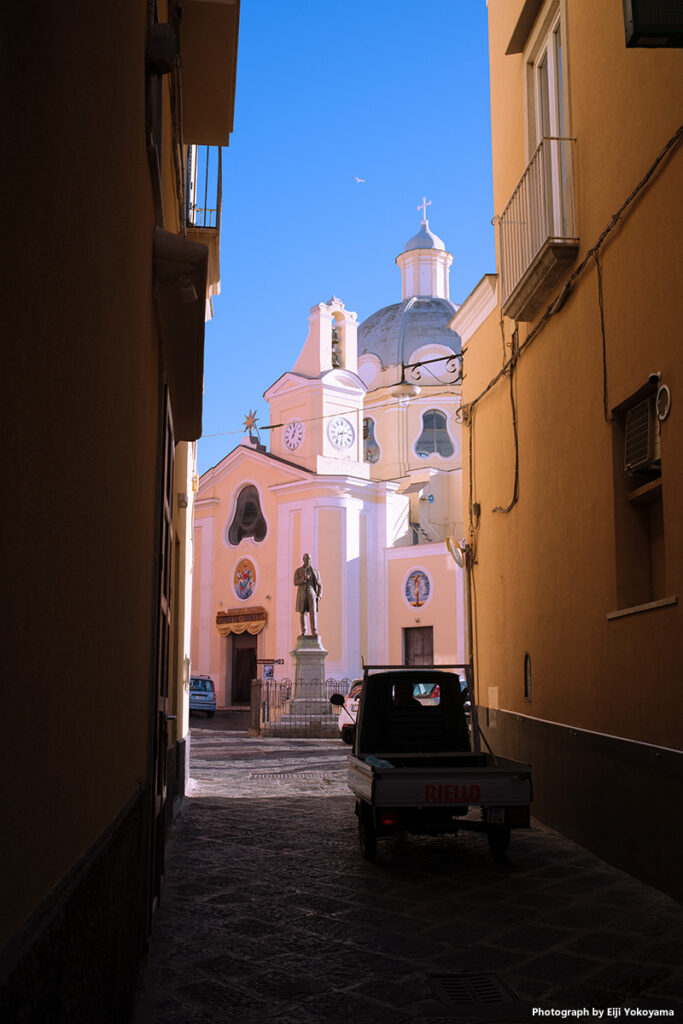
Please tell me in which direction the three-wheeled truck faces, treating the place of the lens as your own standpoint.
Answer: facing away from the viewer

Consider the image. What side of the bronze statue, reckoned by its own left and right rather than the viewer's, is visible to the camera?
front

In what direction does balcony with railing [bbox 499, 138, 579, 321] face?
to the viewer's left

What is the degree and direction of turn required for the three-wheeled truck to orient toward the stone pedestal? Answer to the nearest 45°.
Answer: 0° — it already faces it

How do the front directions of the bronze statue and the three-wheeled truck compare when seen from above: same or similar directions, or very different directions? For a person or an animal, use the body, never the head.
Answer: very different directions

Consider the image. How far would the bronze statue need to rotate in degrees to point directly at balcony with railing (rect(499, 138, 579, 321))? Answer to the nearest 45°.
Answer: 0° — it already faces it

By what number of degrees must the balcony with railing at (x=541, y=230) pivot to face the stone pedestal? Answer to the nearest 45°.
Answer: approximately 90° to its right

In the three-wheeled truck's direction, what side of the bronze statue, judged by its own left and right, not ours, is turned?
front

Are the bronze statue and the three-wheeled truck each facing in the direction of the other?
yes

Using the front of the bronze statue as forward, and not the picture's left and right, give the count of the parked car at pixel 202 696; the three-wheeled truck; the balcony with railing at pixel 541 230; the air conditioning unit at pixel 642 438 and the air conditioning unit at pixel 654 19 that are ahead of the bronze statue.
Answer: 4

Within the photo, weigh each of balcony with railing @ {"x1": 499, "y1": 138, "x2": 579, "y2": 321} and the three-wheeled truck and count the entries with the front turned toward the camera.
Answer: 0
